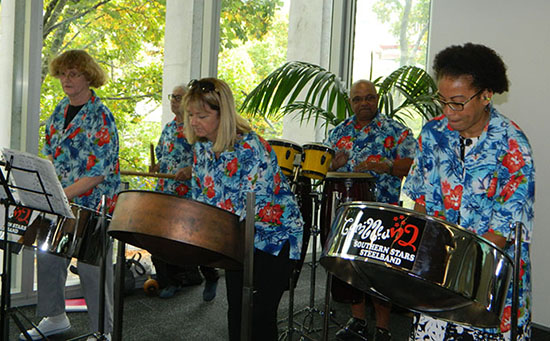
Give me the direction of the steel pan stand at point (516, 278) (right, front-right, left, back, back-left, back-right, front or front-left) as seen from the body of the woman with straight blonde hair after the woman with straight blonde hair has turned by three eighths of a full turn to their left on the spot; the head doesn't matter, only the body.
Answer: front-right

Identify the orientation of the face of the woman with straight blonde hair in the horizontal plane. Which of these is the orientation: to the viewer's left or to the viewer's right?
to the viewer's left

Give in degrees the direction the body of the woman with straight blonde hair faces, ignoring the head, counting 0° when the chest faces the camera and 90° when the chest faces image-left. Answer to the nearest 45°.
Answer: approximately 45°

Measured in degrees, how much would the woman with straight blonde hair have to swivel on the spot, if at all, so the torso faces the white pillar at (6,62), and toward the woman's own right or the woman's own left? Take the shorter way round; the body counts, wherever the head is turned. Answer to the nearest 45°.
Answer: approximately 90° to the woman's own right

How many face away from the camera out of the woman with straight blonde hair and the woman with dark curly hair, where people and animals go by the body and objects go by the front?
0

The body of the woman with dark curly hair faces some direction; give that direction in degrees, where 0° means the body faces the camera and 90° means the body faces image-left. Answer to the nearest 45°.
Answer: approximately 45°
